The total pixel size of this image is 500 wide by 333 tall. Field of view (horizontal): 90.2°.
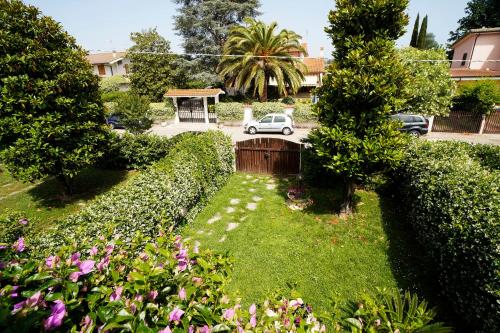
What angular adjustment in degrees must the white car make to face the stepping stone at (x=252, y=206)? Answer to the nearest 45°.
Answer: approximately 90° to its left

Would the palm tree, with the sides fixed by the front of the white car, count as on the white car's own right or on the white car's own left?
on the white car's own right

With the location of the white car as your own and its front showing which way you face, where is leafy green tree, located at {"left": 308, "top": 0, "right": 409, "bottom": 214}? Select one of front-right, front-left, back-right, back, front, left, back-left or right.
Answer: left

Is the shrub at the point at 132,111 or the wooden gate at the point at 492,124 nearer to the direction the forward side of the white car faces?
the shrub

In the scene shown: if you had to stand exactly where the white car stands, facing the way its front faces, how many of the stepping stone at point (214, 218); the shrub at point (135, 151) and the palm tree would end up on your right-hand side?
1

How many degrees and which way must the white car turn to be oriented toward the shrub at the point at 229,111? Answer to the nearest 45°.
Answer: approximately 45° to its right

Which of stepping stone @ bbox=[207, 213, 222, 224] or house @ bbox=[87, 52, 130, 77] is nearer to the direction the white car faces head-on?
the house

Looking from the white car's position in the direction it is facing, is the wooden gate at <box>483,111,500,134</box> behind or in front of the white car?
behind

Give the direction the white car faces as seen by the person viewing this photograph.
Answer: facing to the left of the viewer

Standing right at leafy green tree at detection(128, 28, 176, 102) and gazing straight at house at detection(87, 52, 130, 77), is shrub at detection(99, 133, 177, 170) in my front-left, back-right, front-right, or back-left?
back-left

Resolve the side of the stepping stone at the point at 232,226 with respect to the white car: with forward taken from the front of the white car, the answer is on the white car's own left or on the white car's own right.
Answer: on the white car's own left

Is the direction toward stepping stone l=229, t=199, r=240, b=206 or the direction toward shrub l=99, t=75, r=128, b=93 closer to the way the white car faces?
the shrub

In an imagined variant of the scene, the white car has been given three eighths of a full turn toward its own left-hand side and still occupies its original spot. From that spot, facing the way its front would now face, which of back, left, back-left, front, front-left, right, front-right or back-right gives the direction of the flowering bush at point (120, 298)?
front-right

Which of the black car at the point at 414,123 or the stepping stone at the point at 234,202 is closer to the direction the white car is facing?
the stepping stone

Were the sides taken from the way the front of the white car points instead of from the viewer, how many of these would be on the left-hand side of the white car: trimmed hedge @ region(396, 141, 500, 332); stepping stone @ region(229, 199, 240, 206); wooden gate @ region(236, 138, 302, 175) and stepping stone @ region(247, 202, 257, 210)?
4

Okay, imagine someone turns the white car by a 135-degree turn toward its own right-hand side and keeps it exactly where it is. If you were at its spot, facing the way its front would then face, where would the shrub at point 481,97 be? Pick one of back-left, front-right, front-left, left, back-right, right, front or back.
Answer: front-right

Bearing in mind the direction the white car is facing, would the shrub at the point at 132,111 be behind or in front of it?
in front

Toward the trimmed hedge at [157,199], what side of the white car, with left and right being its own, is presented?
left

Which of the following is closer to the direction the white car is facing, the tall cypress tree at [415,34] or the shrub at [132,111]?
the shrub
